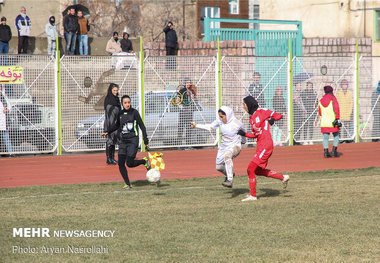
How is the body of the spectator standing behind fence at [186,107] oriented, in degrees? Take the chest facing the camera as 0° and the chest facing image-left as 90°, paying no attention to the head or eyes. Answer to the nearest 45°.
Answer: approximately 0°

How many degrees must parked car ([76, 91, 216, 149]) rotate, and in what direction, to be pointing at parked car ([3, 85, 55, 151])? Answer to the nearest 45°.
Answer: approximately 45° to its right

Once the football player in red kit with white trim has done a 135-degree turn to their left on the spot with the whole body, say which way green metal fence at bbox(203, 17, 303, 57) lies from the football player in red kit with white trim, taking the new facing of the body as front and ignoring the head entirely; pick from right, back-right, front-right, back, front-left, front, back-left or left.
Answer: back-left

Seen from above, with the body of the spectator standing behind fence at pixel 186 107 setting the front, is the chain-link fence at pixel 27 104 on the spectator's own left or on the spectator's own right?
on the spectator's own right

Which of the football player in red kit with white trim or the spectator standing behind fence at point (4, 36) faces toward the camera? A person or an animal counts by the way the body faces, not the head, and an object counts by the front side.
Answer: the spectator standing behind fence

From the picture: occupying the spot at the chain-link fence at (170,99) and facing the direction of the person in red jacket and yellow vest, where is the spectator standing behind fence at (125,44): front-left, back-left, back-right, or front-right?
back-left

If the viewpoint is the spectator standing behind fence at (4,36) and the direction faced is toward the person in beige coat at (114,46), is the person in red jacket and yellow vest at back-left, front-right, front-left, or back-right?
front-right

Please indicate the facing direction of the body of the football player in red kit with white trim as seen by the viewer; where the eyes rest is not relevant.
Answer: to the viewer's left

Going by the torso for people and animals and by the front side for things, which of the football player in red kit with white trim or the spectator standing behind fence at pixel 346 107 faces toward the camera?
the spectator standing behind fence

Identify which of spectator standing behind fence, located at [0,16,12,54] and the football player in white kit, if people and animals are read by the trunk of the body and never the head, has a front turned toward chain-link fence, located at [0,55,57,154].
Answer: the spectator standing behind fence

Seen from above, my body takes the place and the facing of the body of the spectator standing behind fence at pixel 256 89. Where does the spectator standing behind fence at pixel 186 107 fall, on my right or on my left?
on my right

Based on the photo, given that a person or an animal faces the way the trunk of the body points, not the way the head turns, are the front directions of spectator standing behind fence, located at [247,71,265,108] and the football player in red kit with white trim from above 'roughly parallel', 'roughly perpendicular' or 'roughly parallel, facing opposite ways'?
roughly perpendicular

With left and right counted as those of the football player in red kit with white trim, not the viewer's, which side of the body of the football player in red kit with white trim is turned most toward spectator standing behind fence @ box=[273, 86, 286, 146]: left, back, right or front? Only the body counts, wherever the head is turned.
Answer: right

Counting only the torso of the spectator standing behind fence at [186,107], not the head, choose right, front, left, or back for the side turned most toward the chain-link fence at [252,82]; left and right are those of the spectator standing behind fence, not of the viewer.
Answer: left

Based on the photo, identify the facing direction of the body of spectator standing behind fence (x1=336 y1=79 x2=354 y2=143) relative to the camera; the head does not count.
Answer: toward the camera

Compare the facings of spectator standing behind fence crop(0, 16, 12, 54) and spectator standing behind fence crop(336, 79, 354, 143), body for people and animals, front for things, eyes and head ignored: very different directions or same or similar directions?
same or similar directions

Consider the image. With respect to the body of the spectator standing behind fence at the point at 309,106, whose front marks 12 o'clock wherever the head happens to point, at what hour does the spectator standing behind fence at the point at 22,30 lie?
the spectator standing behind fence at the point at 22,30 is roughly at 3 o'clock from the spectator standing behind fence at the point at 309,106.
